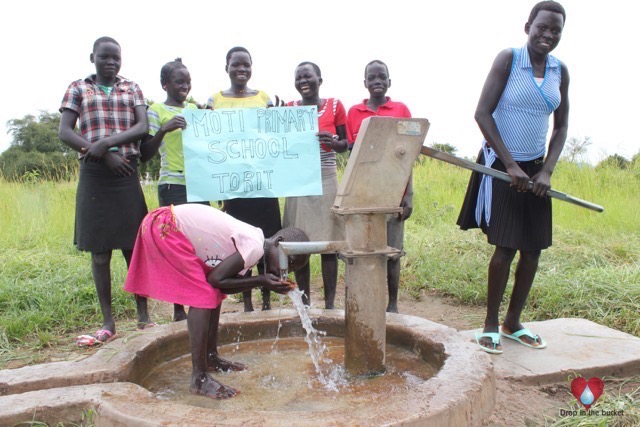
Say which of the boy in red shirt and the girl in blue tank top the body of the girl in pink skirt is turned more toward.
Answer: the girl in blue tank top

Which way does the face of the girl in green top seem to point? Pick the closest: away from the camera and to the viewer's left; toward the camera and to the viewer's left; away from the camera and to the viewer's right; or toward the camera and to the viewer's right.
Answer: toward the camera and to the viewer's right

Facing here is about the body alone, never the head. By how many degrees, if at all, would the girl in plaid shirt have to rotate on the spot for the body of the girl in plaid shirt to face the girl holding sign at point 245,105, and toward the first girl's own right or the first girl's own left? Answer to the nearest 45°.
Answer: approximately 90° to the first girl's own left

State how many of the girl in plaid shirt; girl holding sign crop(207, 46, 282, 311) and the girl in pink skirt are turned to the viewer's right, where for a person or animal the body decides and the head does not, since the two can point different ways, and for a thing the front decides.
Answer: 1

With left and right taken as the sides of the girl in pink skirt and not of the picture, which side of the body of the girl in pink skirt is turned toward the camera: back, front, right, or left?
right

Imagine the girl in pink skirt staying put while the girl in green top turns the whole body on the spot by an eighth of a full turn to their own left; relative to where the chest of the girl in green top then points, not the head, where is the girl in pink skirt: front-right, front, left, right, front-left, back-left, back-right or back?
right

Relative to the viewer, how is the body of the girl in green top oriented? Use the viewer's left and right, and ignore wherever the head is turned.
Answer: facing the viewer and to the right of the viewer

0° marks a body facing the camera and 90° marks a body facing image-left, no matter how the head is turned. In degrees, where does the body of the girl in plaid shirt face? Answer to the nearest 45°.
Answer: approximately 0°

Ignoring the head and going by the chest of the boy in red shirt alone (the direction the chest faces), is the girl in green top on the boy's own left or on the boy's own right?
on the boy's own right

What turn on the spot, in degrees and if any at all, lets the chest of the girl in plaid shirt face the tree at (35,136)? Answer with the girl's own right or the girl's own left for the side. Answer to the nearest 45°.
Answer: approximately 180°
